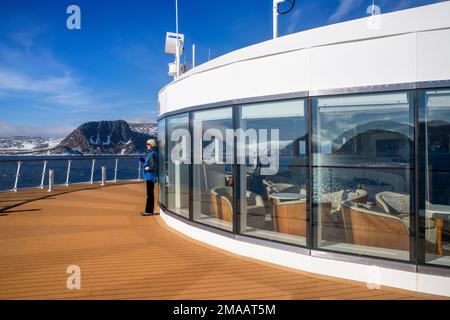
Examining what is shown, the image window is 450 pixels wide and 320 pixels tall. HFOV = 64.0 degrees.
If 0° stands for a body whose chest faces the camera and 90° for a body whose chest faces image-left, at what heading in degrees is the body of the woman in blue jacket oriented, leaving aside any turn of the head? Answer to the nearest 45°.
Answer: approximately 90°

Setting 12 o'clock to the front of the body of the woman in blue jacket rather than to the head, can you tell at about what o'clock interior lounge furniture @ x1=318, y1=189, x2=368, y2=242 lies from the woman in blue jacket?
The interior lounge furniture is roughly at 8 o'clock from the woman in blue jacket.

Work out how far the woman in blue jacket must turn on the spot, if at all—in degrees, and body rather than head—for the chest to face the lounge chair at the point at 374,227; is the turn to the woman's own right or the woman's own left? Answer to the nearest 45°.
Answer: approximately 135° to the woman's own left

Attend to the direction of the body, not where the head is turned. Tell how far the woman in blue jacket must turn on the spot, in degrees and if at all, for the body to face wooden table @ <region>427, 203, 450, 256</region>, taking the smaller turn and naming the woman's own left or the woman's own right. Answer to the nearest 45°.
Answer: approximately 135° to the woman's own left
